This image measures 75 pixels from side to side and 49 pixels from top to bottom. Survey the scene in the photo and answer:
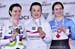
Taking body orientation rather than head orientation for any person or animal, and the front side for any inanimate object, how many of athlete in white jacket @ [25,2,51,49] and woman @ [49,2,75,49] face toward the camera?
2

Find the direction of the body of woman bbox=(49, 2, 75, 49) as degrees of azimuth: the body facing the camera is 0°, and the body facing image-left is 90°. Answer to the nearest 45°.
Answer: approximately 0°

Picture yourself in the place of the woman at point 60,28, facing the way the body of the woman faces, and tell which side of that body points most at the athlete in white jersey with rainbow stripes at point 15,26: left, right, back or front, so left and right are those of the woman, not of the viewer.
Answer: right
